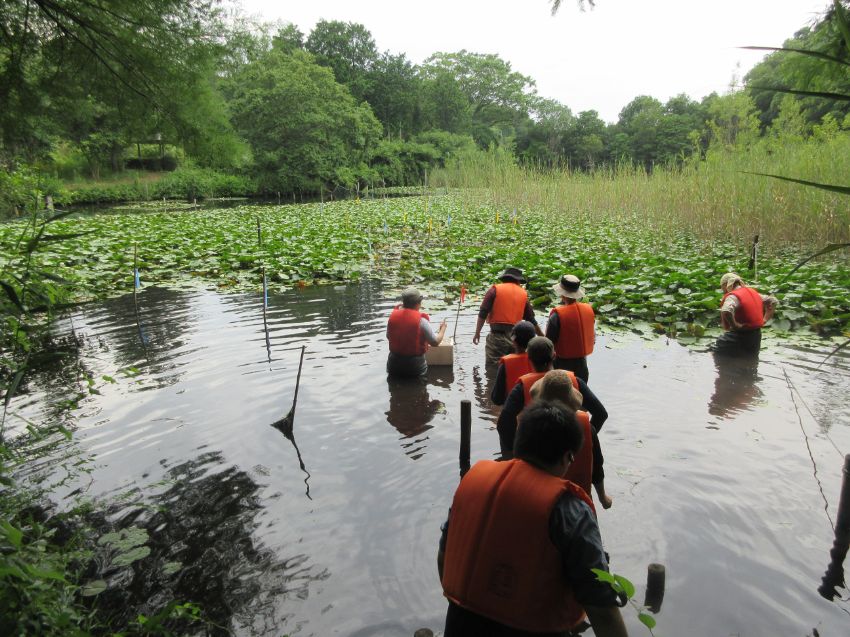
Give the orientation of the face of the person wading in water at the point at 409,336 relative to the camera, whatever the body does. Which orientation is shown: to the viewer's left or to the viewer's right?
to the viewer's right

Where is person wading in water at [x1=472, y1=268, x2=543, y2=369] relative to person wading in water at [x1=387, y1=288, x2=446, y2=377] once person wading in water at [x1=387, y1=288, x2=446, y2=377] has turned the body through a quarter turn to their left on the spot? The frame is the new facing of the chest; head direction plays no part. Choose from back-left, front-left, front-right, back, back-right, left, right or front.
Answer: back-right

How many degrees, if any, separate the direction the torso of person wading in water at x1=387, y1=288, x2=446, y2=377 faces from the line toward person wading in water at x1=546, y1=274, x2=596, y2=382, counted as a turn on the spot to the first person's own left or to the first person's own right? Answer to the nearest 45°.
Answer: approximately 90° to the first person's own right

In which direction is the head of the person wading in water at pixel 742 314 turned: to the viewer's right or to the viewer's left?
to the viewer's left

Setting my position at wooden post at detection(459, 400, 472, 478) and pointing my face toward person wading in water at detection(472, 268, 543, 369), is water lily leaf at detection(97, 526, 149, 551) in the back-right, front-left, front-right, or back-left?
back-left

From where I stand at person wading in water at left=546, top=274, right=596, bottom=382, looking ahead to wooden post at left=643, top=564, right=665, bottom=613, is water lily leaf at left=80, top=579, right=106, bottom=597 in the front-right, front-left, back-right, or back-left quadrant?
front-right

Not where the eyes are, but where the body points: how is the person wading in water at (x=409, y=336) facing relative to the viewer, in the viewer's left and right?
facing away from the viewer and to the right of the viewer

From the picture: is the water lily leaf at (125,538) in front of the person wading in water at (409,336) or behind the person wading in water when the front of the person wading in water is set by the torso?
behind

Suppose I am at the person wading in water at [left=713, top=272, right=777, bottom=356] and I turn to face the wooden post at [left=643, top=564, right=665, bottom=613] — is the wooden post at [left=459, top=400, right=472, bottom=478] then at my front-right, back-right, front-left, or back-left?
front-right

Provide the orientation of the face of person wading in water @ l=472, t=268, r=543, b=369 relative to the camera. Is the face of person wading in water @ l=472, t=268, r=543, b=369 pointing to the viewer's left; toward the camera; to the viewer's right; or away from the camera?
away from the camera

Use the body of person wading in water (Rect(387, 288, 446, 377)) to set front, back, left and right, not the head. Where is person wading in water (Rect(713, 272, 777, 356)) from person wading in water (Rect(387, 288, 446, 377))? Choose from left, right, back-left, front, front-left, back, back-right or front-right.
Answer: front-right

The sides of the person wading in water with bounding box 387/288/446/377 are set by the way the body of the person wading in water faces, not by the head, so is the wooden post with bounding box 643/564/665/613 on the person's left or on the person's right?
on the person's right

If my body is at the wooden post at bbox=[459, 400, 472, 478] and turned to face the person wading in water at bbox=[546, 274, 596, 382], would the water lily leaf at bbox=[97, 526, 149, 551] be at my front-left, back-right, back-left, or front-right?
back-left

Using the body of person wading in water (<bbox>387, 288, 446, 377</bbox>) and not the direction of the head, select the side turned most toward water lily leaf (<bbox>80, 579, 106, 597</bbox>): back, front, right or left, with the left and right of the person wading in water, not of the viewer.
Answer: back

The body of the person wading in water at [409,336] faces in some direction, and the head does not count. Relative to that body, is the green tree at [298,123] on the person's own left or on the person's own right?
on the person's own left

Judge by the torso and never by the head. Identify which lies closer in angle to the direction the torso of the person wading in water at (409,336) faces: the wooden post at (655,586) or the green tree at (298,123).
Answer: the green tree
